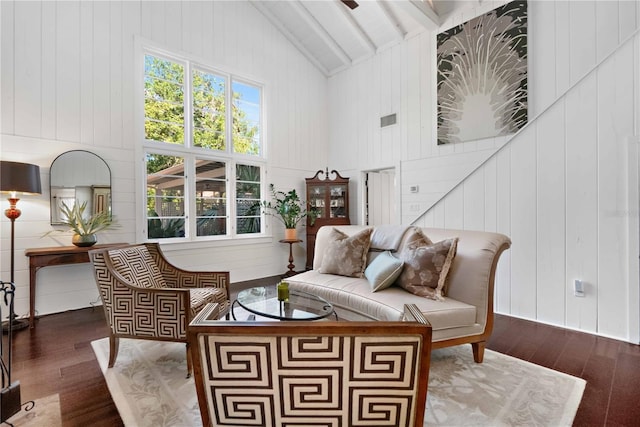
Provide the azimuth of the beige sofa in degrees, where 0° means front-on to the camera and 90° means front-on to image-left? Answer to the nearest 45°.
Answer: approximately 45°

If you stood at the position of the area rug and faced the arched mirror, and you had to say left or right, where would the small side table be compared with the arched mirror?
right

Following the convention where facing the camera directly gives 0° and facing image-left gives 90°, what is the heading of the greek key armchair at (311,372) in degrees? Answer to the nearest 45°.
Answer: approximately 180°

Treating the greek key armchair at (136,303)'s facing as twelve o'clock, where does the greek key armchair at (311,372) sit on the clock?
the greek key armchair at (311,372) is roughly at 1 o'clock from the greek key armchair at (136,303).

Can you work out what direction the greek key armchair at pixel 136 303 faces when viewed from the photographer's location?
facing the viewer and to the right of the viewer

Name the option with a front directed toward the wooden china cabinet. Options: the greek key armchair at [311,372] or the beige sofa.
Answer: the greek key armchair

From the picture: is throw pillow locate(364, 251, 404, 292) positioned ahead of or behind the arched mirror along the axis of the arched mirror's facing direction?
ahead

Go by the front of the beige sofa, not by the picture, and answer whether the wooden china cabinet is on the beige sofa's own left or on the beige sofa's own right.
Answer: on the beige sofa's own right

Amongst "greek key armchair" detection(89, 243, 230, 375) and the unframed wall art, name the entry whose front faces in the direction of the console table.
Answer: the unframed wall art

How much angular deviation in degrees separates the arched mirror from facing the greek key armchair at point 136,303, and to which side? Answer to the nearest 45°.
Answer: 0° — it already faces it

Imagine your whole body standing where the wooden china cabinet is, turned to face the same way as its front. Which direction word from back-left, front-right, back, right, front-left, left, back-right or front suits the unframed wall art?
front-left

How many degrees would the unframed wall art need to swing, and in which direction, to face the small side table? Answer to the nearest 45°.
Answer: approximately 45° to its right

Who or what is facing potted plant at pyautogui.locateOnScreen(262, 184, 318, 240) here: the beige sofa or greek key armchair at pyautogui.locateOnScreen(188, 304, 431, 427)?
the greek key armchair
